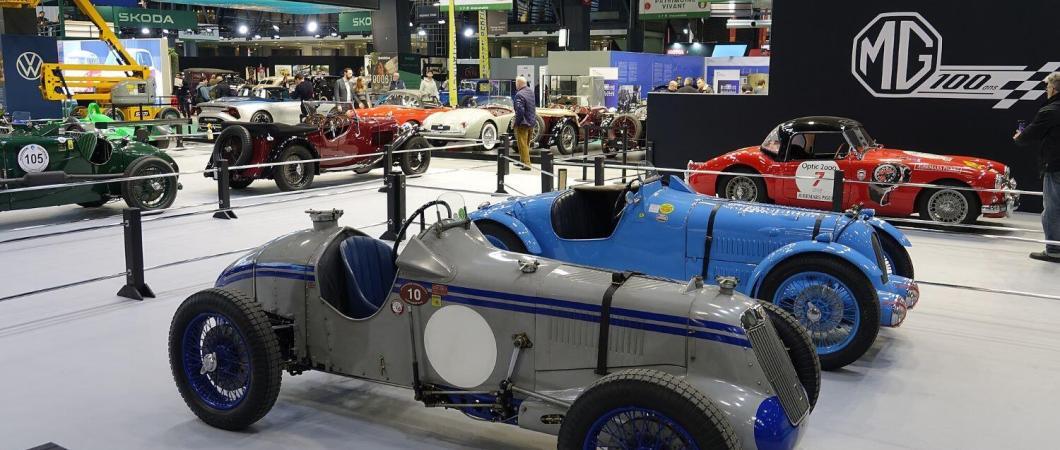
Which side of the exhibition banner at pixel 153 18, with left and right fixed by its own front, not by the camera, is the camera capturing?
front

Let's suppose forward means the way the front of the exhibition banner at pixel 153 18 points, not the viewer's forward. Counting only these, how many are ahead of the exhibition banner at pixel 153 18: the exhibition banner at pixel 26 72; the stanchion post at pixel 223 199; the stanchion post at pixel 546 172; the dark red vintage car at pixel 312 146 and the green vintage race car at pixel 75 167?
5

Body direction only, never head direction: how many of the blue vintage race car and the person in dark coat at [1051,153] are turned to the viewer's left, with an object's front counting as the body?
1

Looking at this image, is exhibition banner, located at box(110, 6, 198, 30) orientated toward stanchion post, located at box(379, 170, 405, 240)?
yes

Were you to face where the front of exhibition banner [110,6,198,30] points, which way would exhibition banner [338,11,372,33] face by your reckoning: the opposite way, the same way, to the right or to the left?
the same way

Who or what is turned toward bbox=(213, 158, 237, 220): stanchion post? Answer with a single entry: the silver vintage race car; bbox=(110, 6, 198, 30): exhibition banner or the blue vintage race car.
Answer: the exhibition banner

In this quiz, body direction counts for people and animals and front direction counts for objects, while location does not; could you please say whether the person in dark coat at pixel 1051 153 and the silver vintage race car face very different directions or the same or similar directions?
very different directions

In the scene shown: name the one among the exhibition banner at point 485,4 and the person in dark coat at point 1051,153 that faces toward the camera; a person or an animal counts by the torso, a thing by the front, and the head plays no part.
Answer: the exhibition banner

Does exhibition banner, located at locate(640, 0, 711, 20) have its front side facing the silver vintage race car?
yes

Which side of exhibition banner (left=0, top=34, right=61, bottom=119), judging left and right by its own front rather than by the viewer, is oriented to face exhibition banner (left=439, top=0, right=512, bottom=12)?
left

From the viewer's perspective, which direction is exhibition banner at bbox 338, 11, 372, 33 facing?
toward the camera

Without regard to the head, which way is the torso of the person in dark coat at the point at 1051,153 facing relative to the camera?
to the viewer's left

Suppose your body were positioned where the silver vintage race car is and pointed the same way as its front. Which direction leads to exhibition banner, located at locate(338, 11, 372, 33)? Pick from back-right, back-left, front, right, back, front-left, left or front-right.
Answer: back-left

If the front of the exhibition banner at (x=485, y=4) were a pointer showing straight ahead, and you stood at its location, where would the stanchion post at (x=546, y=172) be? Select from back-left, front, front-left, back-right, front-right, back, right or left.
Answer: front

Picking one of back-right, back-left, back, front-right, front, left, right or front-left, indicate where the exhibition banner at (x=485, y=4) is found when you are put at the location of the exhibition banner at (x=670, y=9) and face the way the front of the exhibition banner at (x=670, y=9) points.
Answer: front-right

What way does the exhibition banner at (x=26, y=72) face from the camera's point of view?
toward the camera
